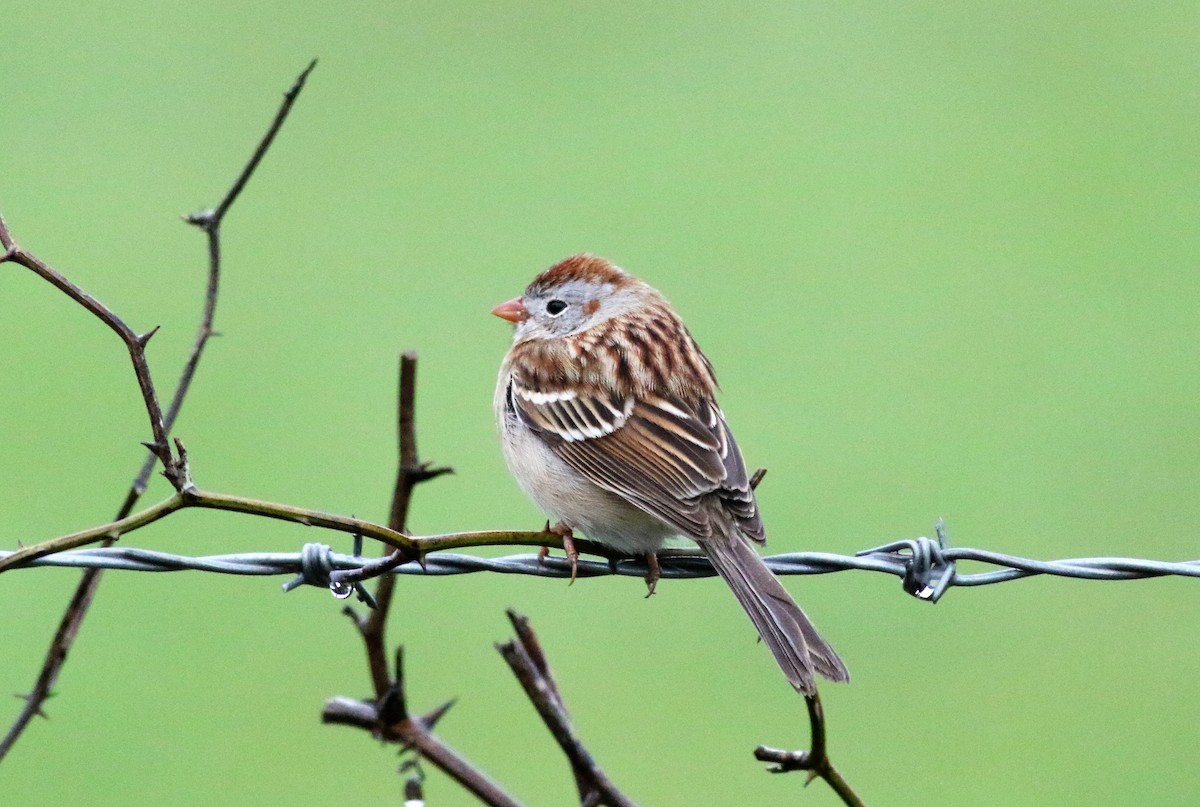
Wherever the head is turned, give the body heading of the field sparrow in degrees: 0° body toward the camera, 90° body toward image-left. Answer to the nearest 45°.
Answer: approximately 135°

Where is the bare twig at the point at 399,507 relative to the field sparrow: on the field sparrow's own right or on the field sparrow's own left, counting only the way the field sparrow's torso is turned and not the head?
on the field sparrow's own left

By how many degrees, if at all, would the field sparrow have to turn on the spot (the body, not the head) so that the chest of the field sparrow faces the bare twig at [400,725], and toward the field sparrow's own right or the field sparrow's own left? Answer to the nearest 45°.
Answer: approximately 90° to the field sparrow's own left

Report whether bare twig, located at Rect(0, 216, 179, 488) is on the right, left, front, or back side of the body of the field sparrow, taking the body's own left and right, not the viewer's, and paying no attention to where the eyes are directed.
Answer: front
